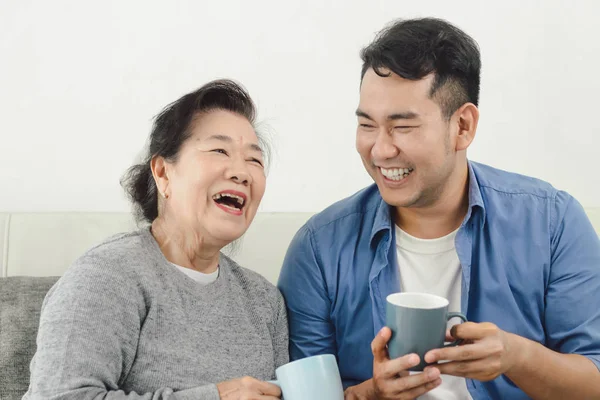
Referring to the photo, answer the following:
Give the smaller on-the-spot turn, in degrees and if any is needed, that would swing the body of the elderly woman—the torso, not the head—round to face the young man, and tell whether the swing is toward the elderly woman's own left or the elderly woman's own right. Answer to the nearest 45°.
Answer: approximately 45° to the elderly woman's own left

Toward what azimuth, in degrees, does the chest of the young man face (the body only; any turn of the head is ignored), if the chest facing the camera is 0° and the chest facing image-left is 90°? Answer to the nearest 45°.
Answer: approximately 0°

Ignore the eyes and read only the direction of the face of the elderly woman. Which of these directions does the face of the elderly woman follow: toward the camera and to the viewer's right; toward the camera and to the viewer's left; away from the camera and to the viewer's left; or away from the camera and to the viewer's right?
toward the camera and to the viewer's right

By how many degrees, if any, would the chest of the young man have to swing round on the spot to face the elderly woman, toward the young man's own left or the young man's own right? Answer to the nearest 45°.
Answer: approximately 45° to the young man's own right

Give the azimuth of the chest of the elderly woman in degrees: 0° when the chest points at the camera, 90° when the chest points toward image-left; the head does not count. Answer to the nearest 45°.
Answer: approximately 315°
